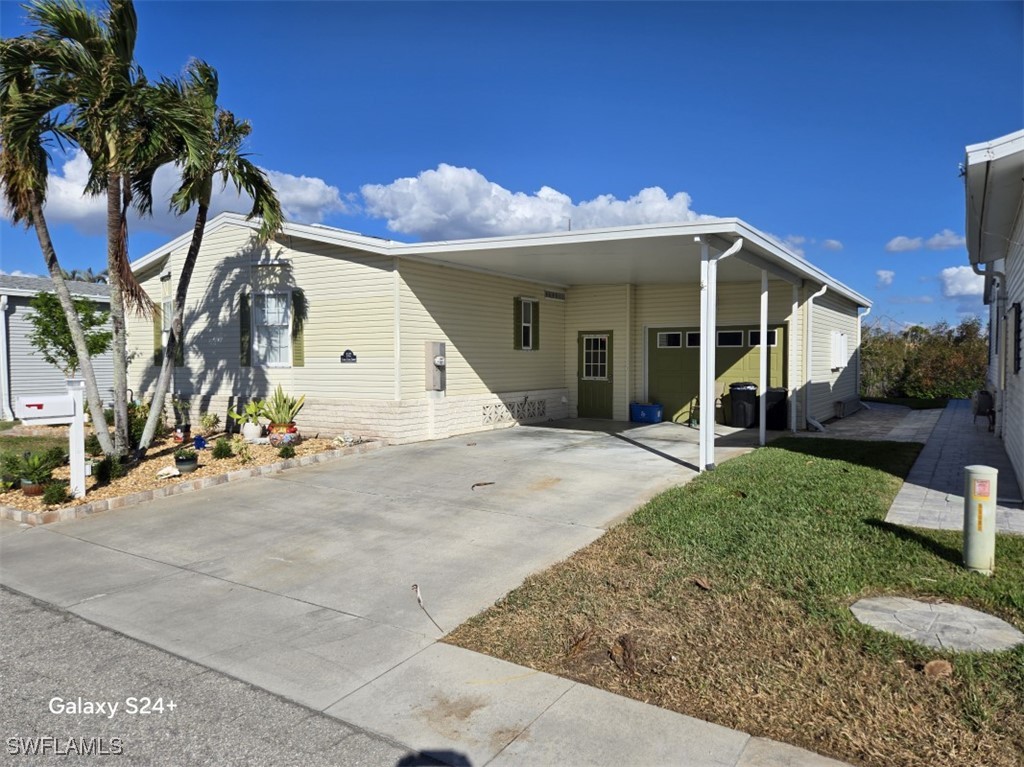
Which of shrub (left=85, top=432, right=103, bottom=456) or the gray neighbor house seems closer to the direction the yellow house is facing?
the shrub

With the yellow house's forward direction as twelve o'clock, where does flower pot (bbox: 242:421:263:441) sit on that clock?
The flower pot is roughly at 1 o'clock from the yellow house.

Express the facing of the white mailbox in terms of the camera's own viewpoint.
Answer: facing to the left of the viewer

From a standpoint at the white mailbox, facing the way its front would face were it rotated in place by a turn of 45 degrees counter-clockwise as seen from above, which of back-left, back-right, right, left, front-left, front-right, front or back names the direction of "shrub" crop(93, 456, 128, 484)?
back

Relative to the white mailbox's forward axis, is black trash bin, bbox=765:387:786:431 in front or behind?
behind

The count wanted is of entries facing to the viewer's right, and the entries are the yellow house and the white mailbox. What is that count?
0

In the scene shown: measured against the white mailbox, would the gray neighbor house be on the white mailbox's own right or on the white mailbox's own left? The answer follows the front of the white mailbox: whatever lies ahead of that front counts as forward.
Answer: on the white mailbox's own right

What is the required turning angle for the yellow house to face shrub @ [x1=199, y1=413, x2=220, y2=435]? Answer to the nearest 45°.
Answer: approximately 45° to its right

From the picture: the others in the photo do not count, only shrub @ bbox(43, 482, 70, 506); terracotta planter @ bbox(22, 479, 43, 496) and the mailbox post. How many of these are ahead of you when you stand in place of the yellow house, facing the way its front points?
3

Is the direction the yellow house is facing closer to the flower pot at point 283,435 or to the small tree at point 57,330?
the flower pot

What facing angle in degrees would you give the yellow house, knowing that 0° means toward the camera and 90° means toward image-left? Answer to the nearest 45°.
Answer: approximately 45°

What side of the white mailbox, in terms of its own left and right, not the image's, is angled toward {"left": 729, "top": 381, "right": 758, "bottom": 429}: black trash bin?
back
